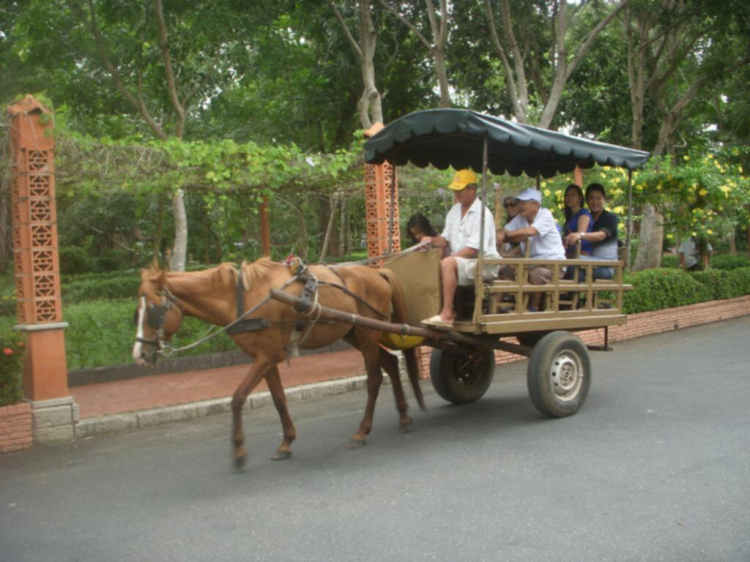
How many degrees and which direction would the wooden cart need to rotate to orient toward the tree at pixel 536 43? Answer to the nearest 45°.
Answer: approximately 135° to its right

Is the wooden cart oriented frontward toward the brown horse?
yes

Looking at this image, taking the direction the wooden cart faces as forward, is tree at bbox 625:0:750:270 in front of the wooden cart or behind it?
behind

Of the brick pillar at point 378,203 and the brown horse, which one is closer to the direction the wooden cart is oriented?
the brown horse

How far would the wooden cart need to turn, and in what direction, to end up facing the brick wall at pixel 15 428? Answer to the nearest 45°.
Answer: approximately 45° to its right

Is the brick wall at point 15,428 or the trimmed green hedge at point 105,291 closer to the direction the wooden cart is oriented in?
the brick wall

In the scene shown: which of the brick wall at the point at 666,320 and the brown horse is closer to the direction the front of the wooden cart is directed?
the brown horse

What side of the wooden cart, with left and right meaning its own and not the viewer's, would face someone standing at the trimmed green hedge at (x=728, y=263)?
back

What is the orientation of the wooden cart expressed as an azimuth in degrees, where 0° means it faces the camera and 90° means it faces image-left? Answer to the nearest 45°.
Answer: approximately 45°

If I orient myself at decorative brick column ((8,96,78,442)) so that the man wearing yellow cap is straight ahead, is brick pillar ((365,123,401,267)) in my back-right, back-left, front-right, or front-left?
front-left

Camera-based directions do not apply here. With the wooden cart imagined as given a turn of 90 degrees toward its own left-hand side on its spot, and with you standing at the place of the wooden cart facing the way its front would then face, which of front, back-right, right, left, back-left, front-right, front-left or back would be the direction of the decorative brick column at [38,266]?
back-right
